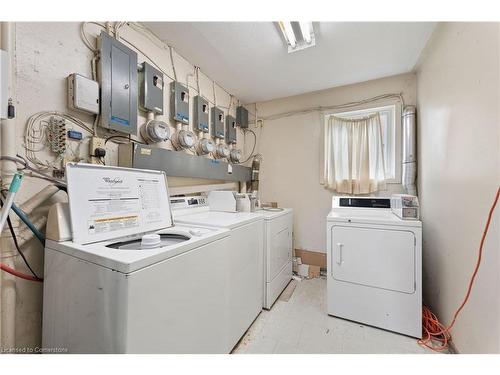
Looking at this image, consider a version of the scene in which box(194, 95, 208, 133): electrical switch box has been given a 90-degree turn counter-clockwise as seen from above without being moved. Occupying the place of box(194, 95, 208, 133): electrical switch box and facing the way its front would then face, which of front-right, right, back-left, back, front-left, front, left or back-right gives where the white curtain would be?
front-right

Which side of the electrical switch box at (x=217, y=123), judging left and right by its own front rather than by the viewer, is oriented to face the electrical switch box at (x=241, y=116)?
left

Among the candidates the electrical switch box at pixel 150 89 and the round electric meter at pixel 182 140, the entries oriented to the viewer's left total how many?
0

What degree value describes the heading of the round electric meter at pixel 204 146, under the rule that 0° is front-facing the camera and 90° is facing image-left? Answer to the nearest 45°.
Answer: approximately 315°

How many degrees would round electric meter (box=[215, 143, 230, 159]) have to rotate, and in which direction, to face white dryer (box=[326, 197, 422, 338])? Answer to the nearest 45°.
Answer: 0° — it already faces it

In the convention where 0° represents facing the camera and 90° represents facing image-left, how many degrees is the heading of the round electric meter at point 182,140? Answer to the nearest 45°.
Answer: approximately 315°

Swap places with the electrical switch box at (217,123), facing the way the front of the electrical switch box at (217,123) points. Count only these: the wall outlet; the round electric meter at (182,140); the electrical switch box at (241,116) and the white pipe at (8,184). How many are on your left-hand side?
1
